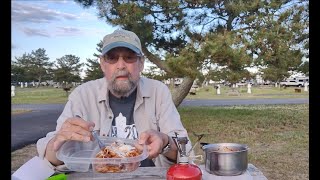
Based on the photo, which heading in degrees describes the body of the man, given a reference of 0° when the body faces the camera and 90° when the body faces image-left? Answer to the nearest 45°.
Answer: approximately 0°
